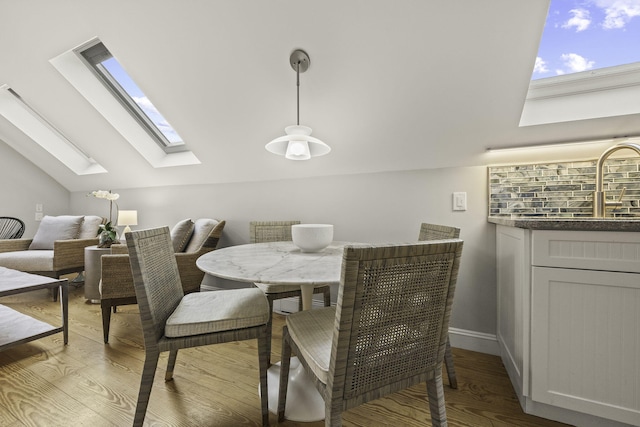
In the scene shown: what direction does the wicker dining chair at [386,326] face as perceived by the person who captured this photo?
facing away from the viewer and to the left of the viewer

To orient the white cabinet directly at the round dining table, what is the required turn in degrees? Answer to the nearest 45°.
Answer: approximately 45° to its right

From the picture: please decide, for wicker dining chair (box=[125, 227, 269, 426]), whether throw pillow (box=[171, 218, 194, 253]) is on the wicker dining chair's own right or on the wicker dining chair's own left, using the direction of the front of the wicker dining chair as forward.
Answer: on the wicker dining chair's own left

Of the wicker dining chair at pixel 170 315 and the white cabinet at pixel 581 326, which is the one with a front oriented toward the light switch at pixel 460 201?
the wicker dining chair

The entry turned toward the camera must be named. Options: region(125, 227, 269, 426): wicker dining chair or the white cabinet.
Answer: the white cabinet

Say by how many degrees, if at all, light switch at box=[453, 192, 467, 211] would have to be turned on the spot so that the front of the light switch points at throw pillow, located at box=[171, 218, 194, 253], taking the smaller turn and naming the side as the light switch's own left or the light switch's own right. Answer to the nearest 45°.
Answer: approximately 90° to the light switch's own right

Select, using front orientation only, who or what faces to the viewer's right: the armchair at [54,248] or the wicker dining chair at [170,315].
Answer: the wicker dining chair

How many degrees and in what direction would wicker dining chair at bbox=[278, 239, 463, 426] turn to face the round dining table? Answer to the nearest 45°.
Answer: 0° — it already faces it

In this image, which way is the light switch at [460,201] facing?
toward the camera

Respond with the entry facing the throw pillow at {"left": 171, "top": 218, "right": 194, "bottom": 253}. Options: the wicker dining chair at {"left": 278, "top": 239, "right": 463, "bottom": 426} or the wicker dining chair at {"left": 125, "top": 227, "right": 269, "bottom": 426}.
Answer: the wicker dining chair at {"left": 278, "top": 239, "right": 463, "bottom": 426}

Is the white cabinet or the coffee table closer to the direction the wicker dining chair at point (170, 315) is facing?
the white cabinet

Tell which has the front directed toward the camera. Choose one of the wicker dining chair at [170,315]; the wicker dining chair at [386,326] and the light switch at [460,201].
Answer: the light switch

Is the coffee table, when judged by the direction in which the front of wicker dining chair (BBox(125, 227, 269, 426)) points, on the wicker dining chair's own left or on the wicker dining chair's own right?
on the wicker dining chair's own left

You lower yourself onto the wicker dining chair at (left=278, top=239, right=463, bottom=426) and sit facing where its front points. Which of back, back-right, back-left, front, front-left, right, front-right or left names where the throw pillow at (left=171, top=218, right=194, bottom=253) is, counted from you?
front

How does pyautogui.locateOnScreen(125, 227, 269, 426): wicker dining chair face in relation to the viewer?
to the viewer's right

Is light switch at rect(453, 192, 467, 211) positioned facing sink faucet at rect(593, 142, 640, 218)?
no

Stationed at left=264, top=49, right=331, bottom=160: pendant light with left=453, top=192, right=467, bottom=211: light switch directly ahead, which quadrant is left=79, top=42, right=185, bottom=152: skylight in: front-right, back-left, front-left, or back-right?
back-left

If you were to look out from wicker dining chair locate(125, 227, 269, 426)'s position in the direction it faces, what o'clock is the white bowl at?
The white bowl is roughly at 12 o'clock from the wicker dining chair.

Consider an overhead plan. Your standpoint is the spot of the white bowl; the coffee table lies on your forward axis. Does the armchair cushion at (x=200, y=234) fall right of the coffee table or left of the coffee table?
right

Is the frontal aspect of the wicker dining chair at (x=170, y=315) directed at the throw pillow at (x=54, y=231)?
no

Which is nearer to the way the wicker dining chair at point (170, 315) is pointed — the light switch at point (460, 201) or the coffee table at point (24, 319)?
the light switch
